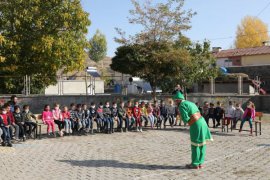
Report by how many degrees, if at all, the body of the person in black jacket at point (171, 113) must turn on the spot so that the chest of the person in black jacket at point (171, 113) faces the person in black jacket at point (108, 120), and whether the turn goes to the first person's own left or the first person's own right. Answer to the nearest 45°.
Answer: approximately 45° to the first person's own right

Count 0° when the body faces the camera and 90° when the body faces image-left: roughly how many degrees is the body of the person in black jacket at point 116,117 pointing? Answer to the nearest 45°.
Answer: approximately 315°

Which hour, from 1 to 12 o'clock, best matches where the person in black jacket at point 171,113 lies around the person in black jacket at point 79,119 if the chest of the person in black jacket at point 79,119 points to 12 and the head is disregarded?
the person in black jacket at point 171,113 is roughly at 8 o'clock from the person in black jacket at point 79,119.

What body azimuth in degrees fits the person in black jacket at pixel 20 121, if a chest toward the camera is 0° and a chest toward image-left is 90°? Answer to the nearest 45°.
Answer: approximately 315°

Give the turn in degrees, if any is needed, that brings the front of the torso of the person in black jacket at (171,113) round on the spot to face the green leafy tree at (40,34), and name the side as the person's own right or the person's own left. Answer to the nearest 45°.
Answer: approximately 90° to the person's own right

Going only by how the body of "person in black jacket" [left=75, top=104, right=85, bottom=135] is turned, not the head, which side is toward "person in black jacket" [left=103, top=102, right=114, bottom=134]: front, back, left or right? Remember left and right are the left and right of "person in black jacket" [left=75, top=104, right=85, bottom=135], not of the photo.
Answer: left

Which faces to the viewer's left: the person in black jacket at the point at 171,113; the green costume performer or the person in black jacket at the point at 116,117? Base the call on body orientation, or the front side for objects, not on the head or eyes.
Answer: the green costume performer

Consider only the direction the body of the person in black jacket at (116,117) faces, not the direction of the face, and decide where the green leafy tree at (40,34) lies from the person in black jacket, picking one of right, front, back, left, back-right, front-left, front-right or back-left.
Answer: back

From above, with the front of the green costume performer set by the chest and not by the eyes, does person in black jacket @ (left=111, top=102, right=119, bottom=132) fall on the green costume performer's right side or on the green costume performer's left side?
on the green costume performer's right side

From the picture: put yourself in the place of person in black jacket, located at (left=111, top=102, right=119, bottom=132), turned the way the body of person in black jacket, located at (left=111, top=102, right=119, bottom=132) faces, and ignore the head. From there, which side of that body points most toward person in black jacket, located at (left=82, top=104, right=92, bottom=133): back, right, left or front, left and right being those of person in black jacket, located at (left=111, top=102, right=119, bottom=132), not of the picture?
right

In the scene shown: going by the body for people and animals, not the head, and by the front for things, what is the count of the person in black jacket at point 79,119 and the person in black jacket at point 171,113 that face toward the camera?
2

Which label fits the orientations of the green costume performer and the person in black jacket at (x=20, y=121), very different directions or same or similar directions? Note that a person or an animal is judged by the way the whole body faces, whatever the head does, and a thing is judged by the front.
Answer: very different directions

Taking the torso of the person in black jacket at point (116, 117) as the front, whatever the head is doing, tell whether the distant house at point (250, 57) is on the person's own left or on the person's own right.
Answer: on the person's own left

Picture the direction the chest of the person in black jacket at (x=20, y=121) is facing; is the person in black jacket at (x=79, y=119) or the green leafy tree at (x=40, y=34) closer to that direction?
the person in black jacket

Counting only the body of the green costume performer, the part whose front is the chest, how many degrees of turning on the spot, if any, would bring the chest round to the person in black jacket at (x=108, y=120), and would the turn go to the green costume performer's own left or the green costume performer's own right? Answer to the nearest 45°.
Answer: approximately 45° to the green costume performer's own right
